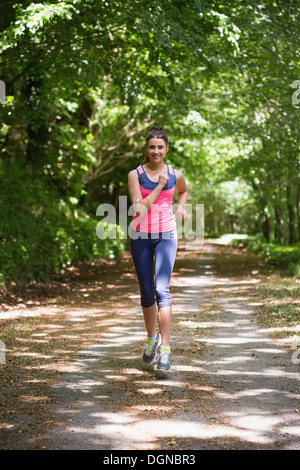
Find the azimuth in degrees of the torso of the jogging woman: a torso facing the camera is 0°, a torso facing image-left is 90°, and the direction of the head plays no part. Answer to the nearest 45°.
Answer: approximately 0°

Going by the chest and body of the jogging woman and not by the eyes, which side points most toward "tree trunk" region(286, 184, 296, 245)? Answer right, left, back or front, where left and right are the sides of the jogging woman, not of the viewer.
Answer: back
